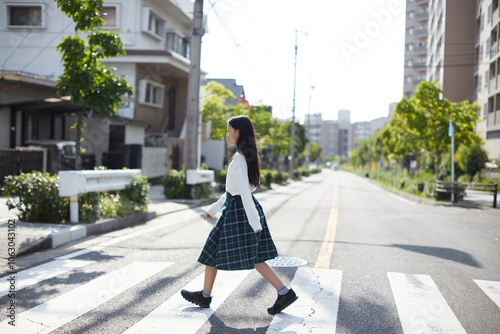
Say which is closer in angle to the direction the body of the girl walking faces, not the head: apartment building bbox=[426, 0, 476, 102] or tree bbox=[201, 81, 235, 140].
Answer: the tree

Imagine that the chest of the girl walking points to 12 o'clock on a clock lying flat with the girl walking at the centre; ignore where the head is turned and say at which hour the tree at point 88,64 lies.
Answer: The tree is roughly at 2 o'clock from the girl walking.

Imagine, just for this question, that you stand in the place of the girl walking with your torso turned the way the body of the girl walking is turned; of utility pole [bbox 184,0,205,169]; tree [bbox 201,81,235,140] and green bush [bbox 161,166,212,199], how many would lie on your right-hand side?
3

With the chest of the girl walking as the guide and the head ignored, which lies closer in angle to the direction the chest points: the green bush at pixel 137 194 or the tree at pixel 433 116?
the green bush

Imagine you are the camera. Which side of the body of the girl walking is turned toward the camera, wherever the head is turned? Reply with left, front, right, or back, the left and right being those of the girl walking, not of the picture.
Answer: left

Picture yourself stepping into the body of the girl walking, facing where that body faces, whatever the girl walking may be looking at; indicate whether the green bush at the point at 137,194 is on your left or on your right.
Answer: on your right

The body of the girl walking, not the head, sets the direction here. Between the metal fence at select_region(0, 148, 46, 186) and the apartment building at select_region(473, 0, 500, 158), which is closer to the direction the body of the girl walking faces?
the metal fence

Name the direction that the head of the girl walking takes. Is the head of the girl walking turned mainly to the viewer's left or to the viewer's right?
to the viewer's left

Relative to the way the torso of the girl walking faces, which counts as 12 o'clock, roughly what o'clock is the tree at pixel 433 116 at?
The tree is roughly at 4 o'clock from the girl walking.

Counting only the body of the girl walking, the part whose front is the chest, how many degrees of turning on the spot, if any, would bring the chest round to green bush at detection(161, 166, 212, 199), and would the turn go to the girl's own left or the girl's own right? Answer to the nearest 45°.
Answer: approximately 90° to the girl's own right

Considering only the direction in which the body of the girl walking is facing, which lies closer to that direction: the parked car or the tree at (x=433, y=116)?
the parked car

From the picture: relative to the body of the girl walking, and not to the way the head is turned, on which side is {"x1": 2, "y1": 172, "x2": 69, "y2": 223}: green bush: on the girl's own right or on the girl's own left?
on the girl's own right
